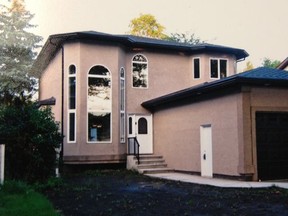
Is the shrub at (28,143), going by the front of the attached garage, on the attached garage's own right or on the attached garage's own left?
on the attached garage's own right

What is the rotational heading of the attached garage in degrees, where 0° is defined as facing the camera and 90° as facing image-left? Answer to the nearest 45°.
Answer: approximately 315°

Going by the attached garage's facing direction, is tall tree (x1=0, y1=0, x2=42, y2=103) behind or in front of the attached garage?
behind
